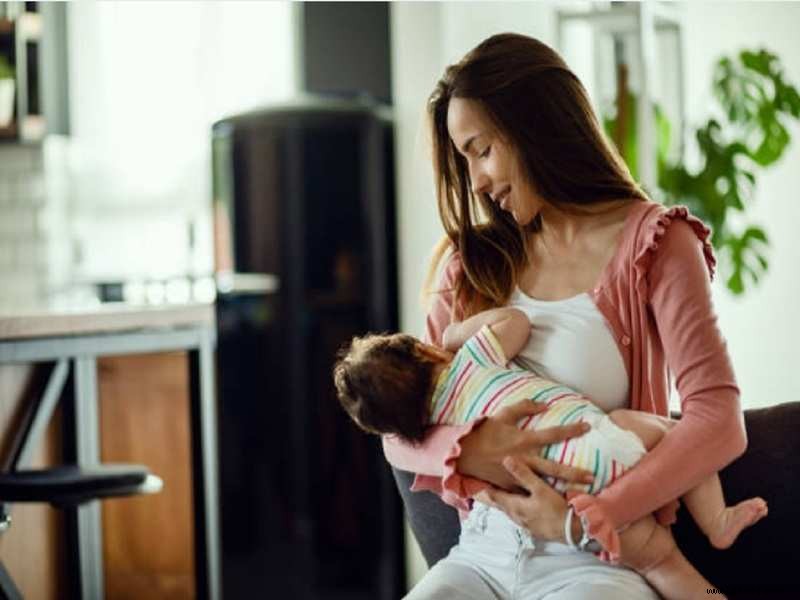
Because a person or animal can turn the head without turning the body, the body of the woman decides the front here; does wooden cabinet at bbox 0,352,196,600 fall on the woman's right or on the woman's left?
on the woman's right

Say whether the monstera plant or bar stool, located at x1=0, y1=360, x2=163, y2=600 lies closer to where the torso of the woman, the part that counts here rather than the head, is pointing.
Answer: the bar stool

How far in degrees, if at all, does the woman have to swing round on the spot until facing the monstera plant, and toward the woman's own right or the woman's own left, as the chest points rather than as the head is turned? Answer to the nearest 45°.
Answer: approximately 135° to the woman's own left

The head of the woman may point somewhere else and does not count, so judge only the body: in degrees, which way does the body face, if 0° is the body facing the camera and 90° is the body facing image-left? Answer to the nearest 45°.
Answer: approximately 45°

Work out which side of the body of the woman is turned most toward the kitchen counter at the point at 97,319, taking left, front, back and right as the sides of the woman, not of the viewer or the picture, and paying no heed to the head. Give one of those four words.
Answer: right

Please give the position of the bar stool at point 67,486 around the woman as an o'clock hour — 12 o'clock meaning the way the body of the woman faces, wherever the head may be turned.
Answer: The bar stool is roughly at 3 o'clock from the woman.

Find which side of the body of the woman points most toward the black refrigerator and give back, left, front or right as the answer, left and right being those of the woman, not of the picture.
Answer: right

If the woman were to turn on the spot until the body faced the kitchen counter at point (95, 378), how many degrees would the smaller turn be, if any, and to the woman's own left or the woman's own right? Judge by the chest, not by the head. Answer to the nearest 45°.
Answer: approximately 90° to the woman's own right
